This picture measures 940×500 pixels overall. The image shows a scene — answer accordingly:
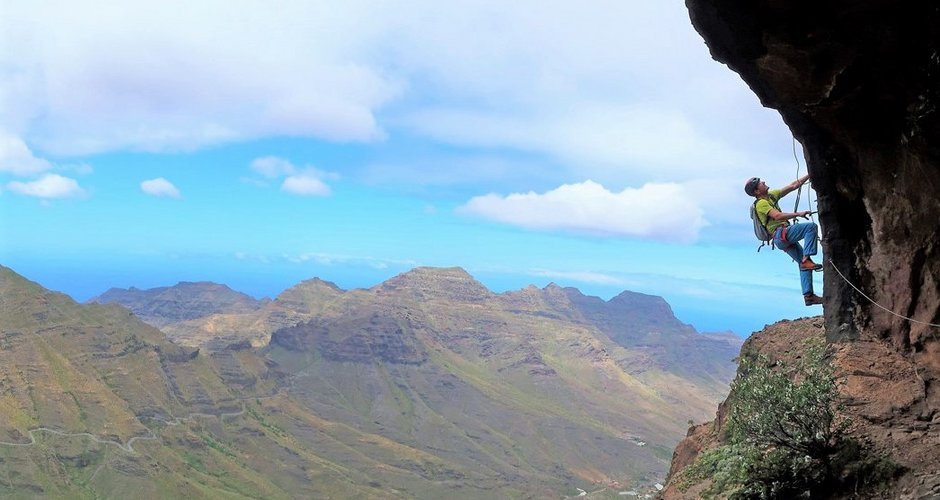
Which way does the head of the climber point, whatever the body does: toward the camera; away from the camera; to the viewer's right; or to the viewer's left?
to the viewer's right

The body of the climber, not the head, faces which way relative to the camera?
to the viewer's right
